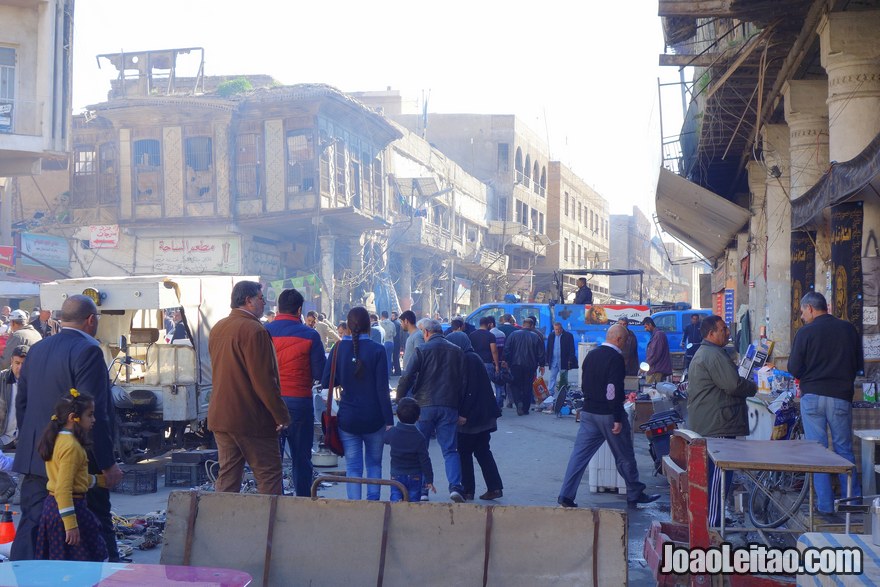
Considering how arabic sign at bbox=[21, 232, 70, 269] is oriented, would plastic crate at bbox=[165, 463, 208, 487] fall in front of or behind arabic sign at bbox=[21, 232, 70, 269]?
in front

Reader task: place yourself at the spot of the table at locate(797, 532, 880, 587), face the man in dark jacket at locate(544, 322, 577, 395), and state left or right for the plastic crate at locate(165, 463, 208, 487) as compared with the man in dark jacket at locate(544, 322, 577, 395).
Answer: left

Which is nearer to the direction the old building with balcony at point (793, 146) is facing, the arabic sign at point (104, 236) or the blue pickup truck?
the arabic sign

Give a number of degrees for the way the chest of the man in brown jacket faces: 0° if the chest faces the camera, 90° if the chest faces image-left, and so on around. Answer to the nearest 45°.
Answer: approximately 225°

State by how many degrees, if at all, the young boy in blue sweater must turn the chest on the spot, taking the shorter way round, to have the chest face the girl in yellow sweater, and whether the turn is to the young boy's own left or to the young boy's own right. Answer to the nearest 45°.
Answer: approximately 135° to the young boy's own left

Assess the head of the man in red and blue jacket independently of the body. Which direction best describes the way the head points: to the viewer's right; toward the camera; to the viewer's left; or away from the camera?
away from the camera

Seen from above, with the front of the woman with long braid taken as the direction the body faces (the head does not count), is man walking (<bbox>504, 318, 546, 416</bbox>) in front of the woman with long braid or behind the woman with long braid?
in front

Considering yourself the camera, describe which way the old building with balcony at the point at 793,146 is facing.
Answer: facing to the left of the viewer

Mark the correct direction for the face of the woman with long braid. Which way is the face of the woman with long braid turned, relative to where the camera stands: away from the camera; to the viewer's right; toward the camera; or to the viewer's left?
away from the camera

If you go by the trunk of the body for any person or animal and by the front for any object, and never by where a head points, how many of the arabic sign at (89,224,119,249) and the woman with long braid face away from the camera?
1
